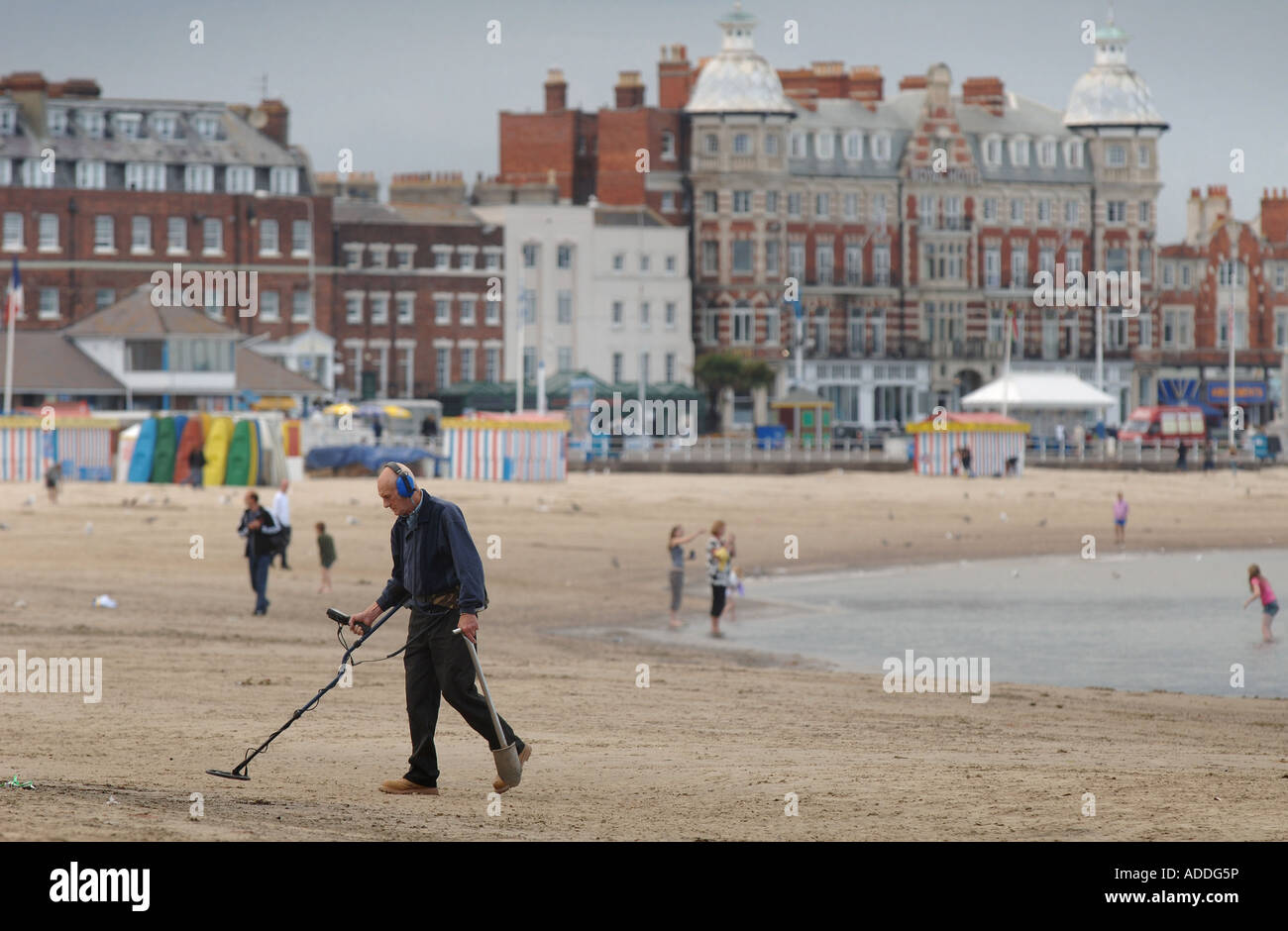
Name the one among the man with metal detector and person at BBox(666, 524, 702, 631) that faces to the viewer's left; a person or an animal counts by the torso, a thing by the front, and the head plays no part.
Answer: the man with metal detector

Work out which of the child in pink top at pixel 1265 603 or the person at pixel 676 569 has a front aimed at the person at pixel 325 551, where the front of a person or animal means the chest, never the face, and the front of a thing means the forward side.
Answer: the child in pink top

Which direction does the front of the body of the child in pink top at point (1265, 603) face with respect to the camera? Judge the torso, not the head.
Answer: to the viewer's left

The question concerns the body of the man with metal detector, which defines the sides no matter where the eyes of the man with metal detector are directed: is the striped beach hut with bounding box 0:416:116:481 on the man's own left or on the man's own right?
on the man's own right

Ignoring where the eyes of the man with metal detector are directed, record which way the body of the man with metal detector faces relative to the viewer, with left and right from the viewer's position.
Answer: facing to the left of the viewer
